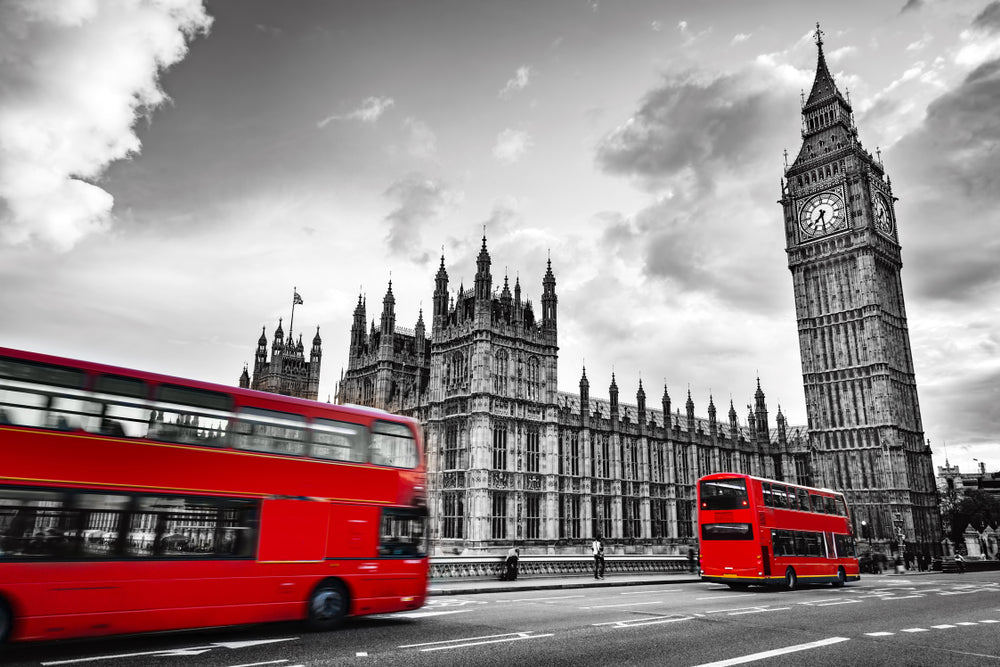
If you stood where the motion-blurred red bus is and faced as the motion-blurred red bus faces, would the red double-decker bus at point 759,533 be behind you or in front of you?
in front

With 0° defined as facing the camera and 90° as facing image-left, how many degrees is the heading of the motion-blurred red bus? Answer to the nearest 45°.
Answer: approximately 225°
